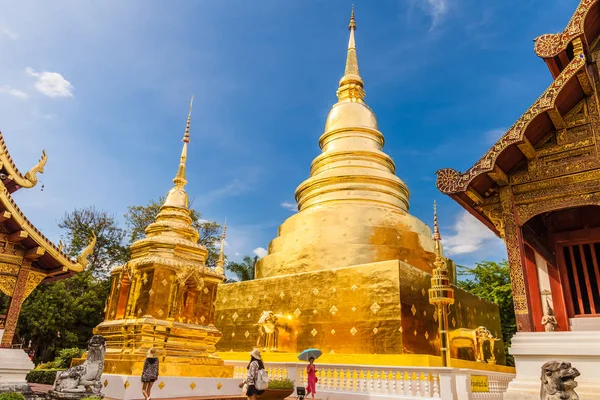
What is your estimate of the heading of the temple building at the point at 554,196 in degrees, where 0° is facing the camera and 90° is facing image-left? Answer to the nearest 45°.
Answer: approximately 0°

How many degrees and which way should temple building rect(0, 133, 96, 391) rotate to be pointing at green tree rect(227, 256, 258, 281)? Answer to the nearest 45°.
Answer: approximately 135° to its left

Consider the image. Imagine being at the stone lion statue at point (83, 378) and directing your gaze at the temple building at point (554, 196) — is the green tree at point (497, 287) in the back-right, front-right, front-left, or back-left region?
front-left

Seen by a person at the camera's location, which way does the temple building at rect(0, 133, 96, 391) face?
facing the viewer

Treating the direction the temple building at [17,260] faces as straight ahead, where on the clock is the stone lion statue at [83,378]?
The stone lion statue is roughly at 11 o'clock from the temple building.

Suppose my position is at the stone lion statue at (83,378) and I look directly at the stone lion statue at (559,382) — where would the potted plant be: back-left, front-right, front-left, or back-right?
front-left

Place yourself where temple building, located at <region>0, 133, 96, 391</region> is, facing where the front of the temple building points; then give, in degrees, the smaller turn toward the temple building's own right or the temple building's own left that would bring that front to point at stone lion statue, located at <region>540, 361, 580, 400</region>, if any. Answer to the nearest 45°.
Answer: approximately 45° to the temple building's own left
